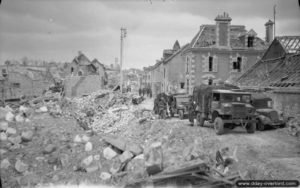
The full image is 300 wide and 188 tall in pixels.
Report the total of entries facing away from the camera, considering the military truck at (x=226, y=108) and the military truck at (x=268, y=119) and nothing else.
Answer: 0

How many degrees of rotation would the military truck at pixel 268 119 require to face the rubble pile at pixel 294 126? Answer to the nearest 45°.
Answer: approximately 45° to its left

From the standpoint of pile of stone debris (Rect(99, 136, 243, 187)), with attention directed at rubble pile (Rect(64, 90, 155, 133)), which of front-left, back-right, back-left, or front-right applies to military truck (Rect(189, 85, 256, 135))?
front-right

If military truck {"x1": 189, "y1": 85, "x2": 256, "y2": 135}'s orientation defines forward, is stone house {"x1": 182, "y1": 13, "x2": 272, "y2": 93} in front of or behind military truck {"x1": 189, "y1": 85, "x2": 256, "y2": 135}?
behind

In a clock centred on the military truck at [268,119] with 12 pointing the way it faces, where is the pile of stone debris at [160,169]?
The pile of stone debris is roughly at 2 o'clock from the military truck.

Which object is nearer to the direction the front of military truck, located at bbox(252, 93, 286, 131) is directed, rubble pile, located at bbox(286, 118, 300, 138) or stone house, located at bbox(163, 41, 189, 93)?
the rubble pile

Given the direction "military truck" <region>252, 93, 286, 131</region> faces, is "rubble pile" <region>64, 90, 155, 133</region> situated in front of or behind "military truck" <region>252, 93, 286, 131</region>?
behind

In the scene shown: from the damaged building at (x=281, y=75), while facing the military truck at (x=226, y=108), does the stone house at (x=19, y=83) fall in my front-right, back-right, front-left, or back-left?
front-right

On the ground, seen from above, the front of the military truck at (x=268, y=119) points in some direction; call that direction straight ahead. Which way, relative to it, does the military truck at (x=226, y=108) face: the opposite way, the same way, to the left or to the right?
the same way

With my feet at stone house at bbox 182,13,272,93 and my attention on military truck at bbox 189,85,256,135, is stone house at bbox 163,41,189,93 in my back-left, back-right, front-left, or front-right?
back-right

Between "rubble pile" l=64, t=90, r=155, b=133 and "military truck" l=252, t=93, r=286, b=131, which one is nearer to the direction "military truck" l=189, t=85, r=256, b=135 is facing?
the military truck

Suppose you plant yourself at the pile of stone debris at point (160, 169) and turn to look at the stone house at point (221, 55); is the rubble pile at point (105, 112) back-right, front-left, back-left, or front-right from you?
front-left

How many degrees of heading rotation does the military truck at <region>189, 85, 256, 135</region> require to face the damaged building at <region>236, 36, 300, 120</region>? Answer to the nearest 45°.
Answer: approximately 90° to its left

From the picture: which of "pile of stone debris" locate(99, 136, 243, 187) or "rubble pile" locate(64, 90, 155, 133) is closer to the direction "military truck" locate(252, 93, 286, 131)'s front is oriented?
the pile of stone debris

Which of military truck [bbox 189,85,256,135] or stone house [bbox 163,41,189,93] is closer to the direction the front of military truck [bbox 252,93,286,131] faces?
the military truck
